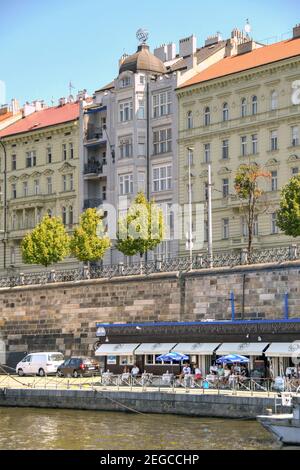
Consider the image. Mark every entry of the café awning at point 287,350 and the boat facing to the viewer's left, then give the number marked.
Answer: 1

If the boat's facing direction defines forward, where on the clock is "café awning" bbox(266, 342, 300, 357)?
The café awning is roughly at 3 o'clock from the boat.

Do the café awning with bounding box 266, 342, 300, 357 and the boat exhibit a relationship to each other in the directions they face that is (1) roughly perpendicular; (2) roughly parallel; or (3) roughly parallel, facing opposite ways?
roughly perpendicular

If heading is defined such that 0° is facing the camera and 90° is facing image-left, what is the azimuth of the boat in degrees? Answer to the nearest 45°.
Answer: approximately 90°

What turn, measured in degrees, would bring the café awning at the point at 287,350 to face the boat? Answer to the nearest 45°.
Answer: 0° — it already faces it

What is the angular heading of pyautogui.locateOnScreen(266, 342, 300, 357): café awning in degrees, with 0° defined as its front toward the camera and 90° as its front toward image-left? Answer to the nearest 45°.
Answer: approximately 0°
